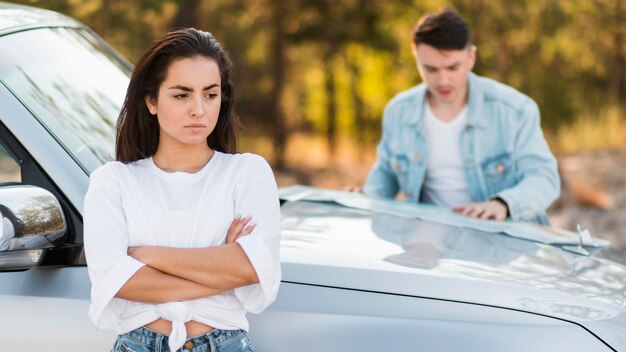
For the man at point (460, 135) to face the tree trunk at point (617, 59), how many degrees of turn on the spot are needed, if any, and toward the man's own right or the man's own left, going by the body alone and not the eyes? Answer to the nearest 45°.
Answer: approximately 180°

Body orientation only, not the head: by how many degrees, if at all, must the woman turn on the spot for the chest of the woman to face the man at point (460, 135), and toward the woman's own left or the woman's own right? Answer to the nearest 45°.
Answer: approximately 135° to the woman's own left

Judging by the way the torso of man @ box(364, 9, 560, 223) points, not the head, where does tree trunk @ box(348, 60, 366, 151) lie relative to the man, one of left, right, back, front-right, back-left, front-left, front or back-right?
back

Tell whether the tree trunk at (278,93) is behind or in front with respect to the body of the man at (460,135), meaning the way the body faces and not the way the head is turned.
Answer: behind

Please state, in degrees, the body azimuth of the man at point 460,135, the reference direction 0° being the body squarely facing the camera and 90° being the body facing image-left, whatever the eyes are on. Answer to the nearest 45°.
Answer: approximately 0°

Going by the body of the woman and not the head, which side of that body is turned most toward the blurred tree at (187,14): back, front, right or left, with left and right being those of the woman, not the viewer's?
back

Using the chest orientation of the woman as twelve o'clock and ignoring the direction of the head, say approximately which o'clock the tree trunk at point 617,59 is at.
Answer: The tree trunk is roughly at 7 o'clock from the woman.

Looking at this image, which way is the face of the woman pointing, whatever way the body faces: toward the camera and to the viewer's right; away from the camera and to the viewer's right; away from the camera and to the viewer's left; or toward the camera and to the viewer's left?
toward the camera and to the viewer's right

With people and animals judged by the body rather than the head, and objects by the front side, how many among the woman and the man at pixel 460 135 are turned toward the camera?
2

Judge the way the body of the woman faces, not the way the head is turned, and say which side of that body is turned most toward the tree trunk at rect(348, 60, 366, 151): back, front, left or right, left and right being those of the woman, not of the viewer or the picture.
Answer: back

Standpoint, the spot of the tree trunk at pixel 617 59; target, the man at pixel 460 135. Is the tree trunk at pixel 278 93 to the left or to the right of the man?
right

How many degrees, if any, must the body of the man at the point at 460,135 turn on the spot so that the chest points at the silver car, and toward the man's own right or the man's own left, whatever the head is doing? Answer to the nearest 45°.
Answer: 0° — they already face it

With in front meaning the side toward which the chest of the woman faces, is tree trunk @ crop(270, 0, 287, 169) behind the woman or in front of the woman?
behind
